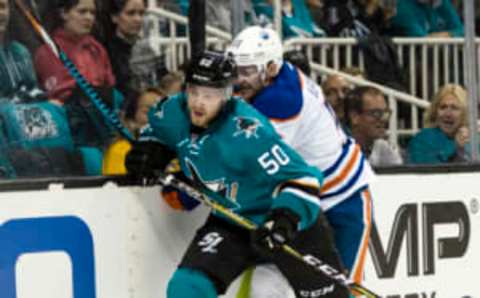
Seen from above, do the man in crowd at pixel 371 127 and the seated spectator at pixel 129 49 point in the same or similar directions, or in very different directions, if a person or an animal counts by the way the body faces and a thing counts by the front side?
same or similar directions

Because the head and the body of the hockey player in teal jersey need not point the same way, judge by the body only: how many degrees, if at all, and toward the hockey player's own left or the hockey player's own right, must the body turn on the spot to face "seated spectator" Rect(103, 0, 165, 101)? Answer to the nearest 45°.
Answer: approximately 90° to the hockey player's own right

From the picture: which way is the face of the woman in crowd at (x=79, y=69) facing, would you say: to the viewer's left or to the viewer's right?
to the viewer's right

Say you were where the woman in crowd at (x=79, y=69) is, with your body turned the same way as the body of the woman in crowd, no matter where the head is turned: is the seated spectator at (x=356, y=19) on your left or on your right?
on your left

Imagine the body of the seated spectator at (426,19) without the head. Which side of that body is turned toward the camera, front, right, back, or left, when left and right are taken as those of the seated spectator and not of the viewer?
front

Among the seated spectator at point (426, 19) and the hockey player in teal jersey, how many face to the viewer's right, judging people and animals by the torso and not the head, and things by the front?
0

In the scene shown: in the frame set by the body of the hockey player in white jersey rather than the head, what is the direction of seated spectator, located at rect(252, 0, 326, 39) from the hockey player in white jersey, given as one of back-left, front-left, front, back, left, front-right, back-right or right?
back-right

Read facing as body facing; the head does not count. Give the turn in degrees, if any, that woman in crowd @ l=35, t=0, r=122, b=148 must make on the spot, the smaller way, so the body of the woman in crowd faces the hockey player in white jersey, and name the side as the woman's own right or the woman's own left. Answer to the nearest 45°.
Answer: approximately 45° to the woman's own left

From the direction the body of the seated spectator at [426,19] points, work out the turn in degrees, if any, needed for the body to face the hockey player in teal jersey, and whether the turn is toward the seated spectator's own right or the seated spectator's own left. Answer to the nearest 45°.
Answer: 0° — they already face them

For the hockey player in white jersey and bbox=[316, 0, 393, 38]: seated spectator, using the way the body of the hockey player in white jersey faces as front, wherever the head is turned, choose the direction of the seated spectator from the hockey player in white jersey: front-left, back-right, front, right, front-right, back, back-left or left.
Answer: back-right

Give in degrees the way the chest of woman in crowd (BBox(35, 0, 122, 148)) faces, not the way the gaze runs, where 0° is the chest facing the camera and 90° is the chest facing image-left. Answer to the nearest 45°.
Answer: approximately 315°

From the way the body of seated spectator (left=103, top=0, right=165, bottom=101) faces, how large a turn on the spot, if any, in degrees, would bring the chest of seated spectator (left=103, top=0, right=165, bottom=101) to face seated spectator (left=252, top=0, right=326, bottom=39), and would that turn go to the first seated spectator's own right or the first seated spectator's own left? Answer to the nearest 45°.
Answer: approximately 90° to the first seated spectator's own left

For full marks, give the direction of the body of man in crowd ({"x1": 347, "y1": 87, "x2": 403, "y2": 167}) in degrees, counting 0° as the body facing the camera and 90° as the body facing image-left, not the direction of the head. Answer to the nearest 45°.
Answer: approximately 315°

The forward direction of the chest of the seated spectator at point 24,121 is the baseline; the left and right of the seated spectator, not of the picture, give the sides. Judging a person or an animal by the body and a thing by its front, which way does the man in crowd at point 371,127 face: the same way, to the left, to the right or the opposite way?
the same way

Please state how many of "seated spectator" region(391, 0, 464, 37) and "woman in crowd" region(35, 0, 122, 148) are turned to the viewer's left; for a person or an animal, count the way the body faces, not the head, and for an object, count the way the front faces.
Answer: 0

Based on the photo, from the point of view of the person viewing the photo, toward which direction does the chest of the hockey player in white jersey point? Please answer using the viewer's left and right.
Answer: facing the viewer and to the left of the viewer

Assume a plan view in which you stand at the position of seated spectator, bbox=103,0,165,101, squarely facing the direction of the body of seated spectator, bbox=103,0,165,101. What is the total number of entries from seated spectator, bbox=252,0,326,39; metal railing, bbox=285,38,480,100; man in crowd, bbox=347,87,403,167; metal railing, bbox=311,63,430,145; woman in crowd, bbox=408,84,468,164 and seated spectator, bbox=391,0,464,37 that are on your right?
0

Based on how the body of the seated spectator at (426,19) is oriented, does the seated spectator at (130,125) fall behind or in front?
in front

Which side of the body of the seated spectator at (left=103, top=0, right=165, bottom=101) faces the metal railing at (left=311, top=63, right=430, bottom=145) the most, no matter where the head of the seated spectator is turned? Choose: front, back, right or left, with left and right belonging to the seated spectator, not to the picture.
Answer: left
